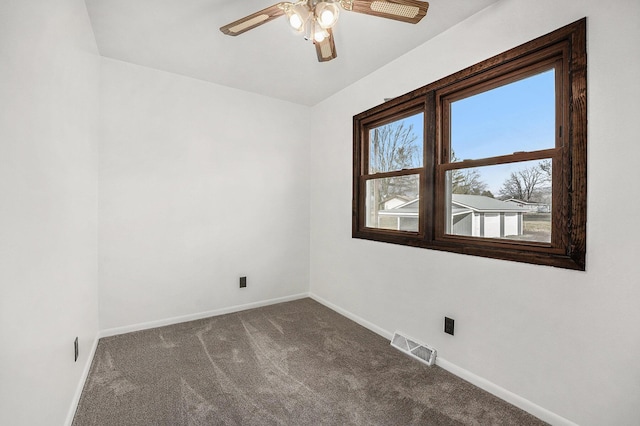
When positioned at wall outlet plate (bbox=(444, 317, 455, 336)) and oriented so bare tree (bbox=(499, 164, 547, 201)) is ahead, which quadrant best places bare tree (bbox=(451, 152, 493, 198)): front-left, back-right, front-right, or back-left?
front-left

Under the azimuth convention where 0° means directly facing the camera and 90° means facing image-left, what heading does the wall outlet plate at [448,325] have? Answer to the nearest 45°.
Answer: approximately 45°
